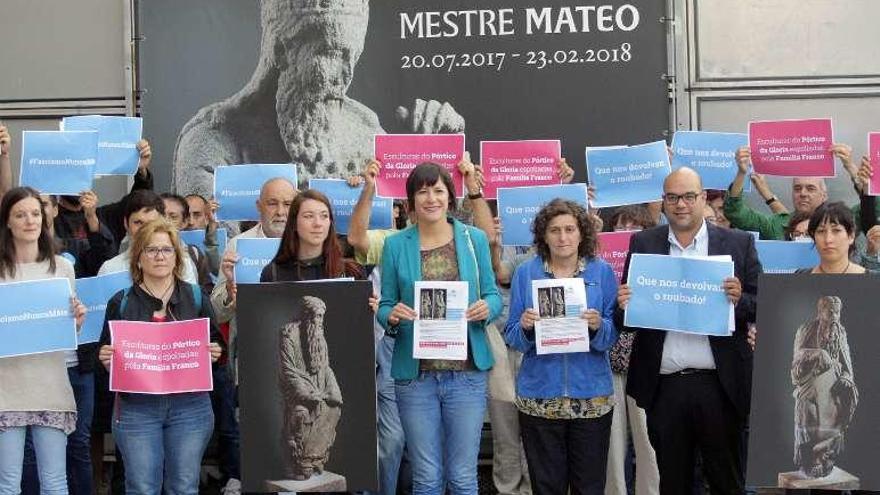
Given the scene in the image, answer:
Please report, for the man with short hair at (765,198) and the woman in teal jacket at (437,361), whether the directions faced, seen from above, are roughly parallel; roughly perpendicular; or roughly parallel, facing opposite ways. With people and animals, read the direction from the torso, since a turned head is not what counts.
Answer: roughly parallel

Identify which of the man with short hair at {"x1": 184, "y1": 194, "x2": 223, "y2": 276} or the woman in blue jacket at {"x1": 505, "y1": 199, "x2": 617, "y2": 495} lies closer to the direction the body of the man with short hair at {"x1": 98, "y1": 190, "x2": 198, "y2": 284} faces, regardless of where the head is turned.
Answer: the woman in blue jacket

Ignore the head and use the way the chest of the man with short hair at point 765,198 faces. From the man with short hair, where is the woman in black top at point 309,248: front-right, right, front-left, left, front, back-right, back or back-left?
front-right

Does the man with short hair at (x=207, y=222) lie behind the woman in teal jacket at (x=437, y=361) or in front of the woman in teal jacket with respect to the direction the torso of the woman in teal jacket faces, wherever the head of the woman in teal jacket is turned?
behind

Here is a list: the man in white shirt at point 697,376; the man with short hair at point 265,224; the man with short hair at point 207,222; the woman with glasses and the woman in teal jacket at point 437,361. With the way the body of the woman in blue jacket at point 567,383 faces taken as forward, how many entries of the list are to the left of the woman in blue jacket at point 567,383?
1

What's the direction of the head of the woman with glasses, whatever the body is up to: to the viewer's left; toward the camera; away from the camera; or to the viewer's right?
toward the camera

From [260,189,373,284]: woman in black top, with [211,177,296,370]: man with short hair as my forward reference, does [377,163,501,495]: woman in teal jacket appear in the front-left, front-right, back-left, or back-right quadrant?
back-right

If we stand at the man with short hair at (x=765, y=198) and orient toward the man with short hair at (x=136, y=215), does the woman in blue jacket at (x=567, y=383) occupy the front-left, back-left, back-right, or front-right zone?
front-left

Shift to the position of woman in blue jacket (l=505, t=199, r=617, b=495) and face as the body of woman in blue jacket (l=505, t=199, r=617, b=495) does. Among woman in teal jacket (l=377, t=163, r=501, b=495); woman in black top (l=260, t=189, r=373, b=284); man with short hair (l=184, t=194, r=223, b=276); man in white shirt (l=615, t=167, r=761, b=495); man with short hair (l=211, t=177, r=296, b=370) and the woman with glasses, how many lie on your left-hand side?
1

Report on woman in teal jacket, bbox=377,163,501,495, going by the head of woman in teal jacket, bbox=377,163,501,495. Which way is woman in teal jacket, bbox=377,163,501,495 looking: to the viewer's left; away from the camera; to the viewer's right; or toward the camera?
toward the camera

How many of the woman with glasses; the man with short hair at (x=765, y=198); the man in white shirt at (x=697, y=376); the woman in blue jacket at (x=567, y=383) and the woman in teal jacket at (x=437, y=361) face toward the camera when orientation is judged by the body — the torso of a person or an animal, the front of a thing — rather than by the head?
5

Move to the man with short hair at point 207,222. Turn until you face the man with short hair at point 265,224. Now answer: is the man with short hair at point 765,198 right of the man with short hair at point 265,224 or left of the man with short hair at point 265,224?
left

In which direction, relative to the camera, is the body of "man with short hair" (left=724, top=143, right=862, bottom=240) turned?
toward the camera

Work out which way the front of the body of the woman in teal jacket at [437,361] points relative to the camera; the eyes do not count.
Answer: toward the camera

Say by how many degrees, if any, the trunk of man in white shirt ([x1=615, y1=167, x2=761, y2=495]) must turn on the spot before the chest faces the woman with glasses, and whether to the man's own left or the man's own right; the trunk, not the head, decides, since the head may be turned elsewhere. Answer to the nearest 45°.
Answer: approximately 90° to the man's own right
